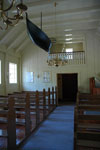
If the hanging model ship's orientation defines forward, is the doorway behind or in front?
behind

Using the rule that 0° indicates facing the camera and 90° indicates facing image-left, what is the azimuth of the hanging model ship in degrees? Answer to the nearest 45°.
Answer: approximately 45°
